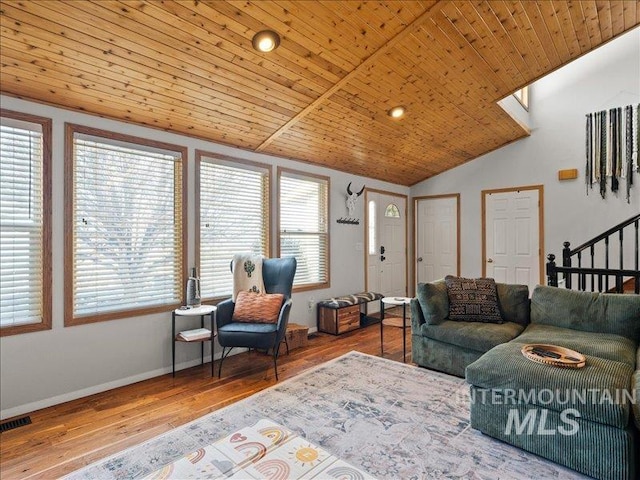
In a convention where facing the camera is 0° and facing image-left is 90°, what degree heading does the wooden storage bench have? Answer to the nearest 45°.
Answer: approximately 315°

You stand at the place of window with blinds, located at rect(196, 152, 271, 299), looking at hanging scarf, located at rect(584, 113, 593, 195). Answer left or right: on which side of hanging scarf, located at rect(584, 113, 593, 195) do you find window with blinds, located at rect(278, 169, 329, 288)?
left

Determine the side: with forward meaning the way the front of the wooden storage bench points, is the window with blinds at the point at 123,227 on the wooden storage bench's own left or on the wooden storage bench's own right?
on the wooden storage bench's own right

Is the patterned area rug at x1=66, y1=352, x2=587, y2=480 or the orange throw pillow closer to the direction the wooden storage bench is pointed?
the patterned area rug

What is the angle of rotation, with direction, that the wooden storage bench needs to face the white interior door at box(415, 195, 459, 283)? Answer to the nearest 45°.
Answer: approximately 90° to its left

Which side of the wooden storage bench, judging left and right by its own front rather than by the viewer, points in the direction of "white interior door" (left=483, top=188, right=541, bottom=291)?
left

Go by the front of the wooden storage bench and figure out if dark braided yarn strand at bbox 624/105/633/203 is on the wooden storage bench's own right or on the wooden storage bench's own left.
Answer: on the wooden storage bench's own left

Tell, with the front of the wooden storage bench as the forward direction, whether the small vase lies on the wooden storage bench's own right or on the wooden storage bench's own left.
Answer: on the wooden storage bench's own right

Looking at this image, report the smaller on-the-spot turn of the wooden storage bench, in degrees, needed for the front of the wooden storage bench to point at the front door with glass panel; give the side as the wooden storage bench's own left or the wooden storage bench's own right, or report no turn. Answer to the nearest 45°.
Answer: approximately 90° to the wooden storage bench's own left
